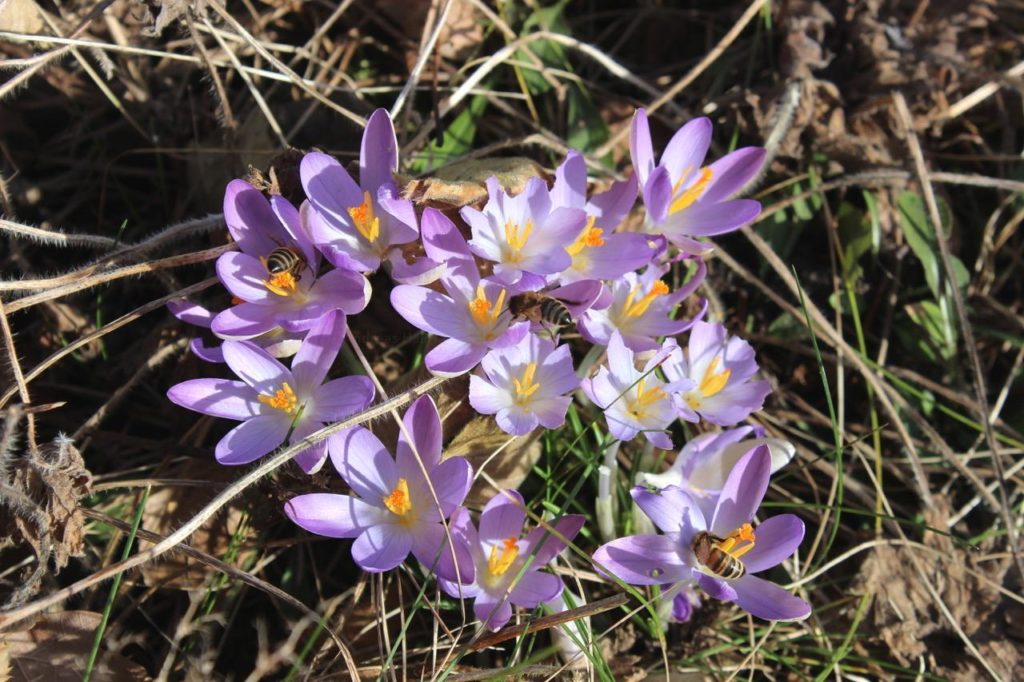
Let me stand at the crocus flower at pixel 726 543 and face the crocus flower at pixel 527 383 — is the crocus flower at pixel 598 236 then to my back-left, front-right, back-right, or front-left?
front-right

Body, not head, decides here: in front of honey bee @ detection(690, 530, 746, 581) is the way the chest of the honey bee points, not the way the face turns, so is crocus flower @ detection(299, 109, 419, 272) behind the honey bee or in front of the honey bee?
in front

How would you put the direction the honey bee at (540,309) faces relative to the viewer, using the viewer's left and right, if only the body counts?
facing to the left of the viewer

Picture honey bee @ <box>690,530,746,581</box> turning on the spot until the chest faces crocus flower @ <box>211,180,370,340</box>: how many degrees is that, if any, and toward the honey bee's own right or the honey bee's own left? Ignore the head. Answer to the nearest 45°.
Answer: approximately 45° to the honey bee's own left
